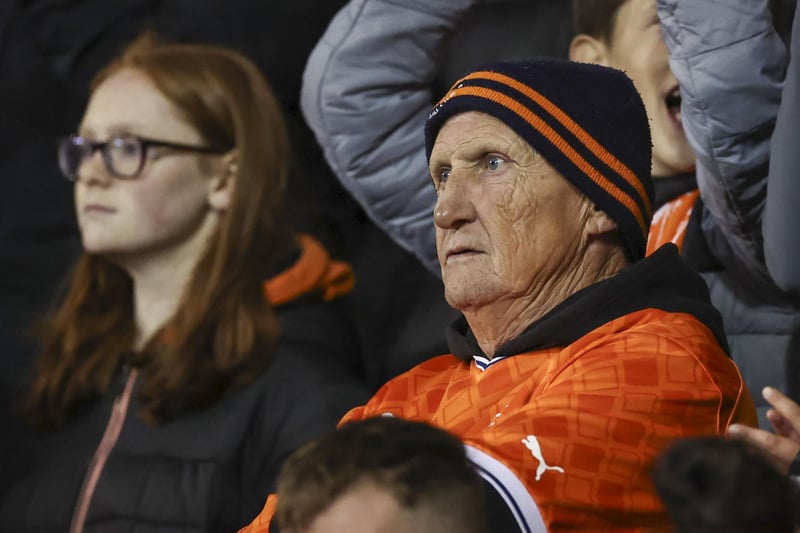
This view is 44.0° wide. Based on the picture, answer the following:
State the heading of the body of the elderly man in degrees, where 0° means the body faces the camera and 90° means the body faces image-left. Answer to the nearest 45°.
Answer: approximately 45°

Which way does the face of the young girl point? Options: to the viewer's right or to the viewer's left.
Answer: to the viewer's left

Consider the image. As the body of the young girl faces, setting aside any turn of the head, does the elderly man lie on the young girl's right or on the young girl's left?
on the young girl's left

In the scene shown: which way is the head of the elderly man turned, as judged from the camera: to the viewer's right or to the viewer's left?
to the viewer's left

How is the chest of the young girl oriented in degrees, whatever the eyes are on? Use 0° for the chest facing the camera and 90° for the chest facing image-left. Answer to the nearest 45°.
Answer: approximately 45°

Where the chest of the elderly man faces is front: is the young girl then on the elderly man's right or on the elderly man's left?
on the elderly man's right
